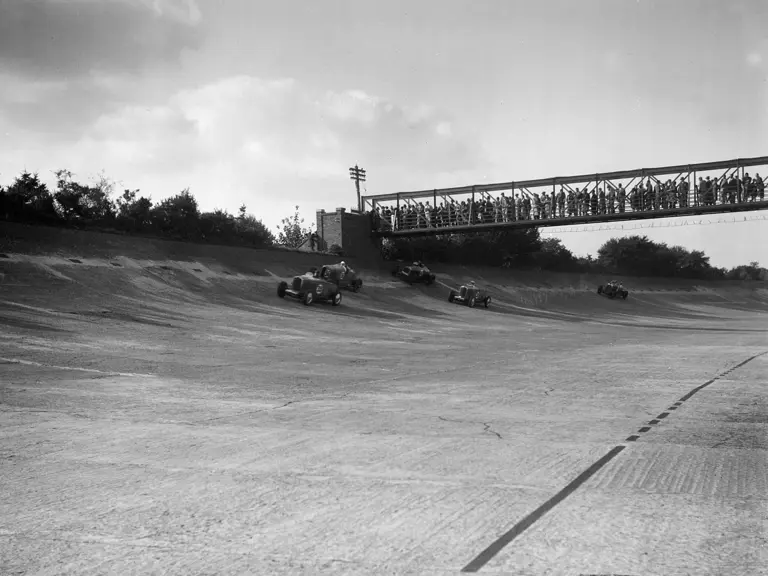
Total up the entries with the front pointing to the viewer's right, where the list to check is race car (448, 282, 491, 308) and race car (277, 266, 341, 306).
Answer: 0

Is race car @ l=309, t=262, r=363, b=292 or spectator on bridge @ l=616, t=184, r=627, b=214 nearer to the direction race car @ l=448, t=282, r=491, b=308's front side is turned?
the race car

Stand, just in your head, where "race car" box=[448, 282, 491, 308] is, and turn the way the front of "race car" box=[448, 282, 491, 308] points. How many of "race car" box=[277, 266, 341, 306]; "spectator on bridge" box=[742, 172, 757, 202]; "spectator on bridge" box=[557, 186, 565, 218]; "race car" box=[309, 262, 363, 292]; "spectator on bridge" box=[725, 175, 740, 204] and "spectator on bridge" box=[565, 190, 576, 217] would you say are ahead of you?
2

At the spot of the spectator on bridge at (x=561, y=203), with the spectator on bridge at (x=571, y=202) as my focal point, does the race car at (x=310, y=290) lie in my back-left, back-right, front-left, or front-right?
back-right

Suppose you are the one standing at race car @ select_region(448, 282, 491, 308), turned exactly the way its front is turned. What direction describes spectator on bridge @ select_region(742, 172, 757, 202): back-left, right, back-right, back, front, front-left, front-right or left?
back-left

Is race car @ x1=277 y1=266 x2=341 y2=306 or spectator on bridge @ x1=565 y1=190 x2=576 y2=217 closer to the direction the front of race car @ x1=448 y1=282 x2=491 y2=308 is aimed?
the race car

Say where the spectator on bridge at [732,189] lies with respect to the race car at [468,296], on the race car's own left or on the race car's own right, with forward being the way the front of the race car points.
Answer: on the race car's own left

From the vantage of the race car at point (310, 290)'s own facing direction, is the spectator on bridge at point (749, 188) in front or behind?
behind

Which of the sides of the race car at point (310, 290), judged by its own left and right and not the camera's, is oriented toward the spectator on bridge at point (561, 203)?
back

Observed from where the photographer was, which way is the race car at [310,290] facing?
facing the viewer and to the left of the viewer

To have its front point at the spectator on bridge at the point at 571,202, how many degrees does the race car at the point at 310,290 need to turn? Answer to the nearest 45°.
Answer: approximately 180°

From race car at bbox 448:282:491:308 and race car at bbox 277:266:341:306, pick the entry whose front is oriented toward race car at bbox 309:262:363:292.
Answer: race car at bbox 448:282:491:308

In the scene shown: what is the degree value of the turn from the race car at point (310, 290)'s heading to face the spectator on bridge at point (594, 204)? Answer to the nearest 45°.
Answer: approximately 180°

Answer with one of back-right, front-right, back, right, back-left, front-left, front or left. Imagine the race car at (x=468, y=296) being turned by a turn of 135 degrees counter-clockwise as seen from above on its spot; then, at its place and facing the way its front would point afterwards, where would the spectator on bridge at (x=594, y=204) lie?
front
